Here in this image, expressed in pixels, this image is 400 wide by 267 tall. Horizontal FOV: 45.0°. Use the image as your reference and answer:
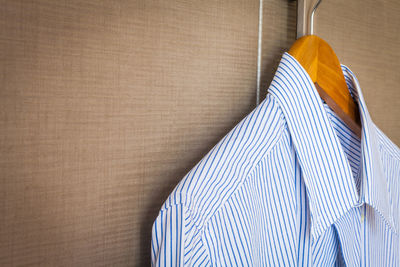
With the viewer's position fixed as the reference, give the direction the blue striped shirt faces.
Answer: facing the viewer and to the right of the viewer
